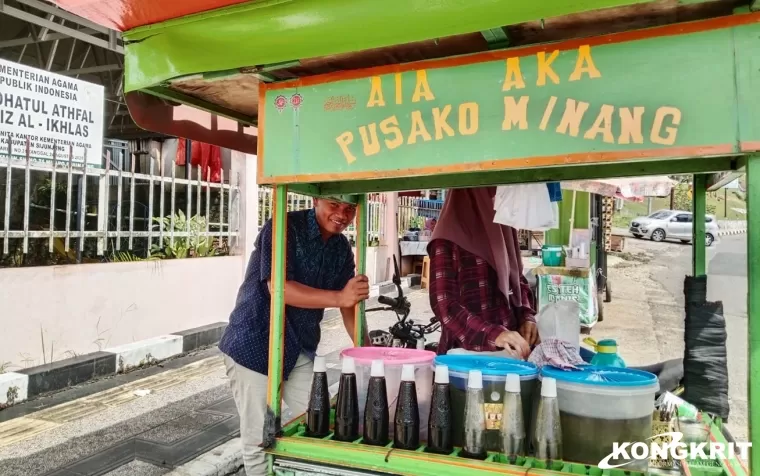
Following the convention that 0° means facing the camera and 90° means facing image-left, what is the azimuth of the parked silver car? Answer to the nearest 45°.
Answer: approximately 45°

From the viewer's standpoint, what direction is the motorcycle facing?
to the viewer's left

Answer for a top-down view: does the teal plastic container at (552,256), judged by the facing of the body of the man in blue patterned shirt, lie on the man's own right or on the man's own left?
on the man's own left

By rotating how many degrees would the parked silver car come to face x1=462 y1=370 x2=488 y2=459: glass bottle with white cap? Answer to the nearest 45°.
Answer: approximately 45° to its left

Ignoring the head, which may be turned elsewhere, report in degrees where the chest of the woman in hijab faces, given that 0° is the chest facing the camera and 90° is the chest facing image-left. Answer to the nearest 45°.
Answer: approximately 315°

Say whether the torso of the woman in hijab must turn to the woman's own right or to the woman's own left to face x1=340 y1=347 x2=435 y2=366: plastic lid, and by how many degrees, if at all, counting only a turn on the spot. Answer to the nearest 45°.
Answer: approximately 90° to the woman's own right

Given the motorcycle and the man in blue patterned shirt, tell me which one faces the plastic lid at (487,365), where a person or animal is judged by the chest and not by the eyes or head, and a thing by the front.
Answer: the man in blue patterned shirt

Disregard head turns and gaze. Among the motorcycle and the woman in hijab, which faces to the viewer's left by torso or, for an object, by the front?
the motorcycle

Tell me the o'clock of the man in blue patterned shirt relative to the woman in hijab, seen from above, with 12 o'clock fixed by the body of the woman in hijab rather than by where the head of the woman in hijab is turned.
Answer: The man in blue patterned shirt is roughly at 4 o'clock from the woman in hijab.

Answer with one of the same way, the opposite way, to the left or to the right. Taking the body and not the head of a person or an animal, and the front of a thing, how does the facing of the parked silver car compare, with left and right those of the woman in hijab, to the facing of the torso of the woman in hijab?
to the right

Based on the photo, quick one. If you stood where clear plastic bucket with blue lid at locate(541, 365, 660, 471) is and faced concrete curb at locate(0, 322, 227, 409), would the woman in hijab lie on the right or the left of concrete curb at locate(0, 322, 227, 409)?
right
